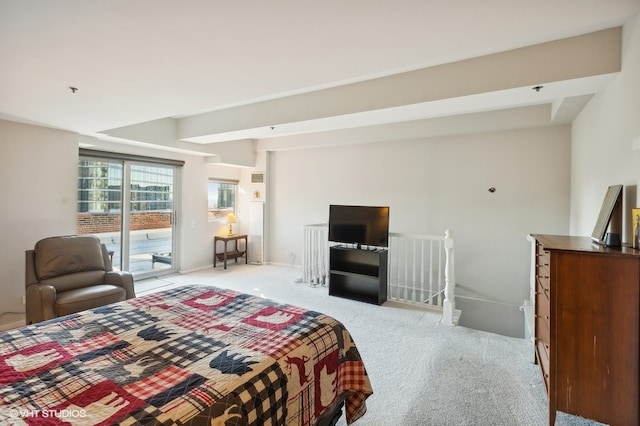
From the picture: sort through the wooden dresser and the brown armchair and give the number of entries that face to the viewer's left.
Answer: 1

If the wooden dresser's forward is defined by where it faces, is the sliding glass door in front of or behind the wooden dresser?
in front

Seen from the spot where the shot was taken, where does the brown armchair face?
facing the viewer and to the right of the viewer

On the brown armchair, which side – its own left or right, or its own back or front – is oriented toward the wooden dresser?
front

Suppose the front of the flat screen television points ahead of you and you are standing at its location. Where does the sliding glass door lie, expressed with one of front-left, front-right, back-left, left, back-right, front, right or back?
front-right

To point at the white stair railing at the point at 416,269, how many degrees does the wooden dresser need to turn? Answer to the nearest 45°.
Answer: approximately 45° to its right

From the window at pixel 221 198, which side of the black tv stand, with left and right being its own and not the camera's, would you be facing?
right

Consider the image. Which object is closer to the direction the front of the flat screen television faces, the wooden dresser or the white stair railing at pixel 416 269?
the wooden dresser

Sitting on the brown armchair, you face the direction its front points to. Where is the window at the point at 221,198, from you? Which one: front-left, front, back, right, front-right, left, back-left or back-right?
left

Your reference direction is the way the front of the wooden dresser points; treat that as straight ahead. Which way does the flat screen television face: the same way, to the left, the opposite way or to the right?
to the left

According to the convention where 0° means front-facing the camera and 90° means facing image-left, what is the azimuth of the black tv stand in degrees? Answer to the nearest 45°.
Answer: approximately 45°

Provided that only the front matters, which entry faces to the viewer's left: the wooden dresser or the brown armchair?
the wooden dresser

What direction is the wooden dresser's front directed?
to the viewer's left

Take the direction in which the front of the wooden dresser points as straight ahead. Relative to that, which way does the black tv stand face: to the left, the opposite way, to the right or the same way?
to the left
